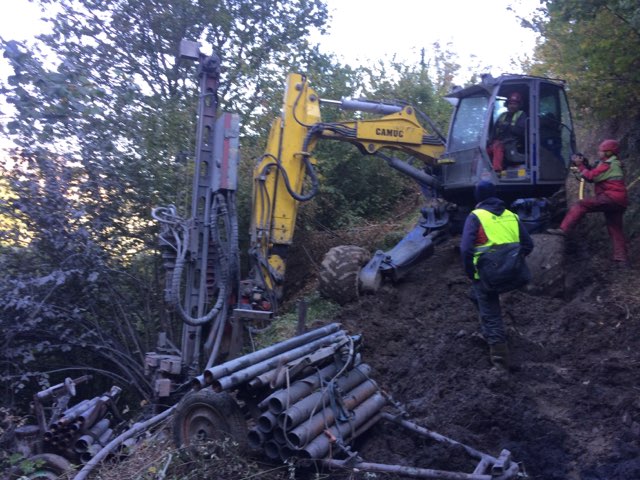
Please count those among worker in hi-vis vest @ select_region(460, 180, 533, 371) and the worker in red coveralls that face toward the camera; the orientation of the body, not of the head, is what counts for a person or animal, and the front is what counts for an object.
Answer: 0

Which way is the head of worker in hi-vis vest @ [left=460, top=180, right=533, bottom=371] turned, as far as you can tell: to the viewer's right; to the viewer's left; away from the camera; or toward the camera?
away from the camera

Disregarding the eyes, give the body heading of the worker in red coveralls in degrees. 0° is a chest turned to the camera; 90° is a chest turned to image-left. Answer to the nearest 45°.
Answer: approximately 90°

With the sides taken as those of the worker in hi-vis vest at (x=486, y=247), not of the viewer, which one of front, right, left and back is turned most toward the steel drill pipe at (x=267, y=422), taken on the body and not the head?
left

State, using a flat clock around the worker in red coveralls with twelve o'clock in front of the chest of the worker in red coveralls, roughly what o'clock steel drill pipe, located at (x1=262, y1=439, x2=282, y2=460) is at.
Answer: The steel drill pipe is roughly at 10 o'clock from the worker in red coveralls.

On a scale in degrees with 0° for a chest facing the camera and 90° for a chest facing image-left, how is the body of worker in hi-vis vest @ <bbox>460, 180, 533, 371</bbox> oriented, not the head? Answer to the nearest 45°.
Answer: approximately 135°

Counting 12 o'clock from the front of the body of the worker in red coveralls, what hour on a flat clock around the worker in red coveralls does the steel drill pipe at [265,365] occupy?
The steel drill pipe is roughly at 10 o'clock from the worker in red coveralls.

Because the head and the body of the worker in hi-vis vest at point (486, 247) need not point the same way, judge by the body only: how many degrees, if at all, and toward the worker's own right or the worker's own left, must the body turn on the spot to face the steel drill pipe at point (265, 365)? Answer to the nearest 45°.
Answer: approximately 90° to the worker's own left

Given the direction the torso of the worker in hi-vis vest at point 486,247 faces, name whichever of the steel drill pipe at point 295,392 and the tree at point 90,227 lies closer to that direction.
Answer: the tree

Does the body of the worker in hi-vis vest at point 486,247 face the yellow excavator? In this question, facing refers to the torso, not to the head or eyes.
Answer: yes

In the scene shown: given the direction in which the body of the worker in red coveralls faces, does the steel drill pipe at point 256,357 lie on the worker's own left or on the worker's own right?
on the worker's own left

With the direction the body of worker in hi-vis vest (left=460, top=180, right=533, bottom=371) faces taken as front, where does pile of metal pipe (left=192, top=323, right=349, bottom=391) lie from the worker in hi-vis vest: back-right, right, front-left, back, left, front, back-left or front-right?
left

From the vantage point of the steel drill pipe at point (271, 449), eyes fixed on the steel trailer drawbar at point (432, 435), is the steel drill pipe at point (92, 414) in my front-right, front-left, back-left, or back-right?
back-left

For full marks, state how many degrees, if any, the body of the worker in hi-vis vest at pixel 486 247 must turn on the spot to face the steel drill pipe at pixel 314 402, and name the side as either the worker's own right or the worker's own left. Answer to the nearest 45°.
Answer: approximately 90° to the worker's own left

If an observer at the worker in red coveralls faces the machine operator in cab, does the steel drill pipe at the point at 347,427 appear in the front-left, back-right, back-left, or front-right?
front-left

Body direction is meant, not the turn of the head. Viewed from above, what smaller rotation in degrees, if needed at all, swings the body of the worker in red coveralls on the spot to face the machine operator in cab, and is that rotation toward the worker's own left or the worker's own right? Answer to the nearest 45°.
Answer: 0° — they already face them
